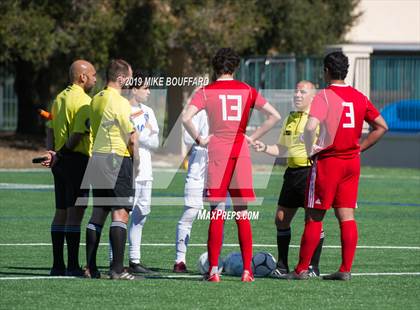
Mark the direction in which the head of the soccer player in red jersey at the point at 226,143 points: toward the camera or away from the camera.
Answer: away from the camera

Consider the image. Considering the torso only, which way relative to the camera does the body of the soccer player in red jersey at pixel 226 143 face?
away from the camera

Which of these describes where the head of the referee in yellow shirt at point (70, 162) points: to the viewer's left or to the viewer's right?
to the viewer's right

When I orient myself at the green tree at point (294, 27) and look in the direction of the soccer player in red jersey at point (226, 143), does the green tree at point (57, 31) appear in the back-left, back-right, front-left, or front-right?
front-right

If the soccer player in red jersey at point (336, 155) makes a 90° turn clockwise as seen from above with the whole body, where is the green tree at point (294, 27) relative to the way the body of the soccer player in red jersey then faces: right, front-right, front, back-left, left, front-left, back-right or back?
front-left

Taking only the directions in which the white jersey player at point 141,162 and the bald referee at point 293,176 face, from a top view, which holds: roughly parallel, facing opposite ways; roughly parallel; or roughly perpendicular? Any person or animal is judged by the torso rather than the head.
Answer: roughly perpendicular

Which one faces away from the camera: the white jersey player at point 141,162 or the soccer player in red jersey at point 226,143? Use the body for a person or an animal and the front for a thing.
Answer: the soccer player in red jersey

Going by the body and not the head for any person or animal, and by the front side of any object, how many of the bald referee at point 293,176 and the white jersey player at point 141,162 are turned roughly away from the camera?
0

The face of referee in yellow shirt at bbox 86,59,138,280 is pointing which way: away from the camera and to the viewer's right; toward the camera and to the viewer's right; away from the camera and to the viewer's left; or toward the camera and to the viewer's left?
away from the camera and to the viewer's right

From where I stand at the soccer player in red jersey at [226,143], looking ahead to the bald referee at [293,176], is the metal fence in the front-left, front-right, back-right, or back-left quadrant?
front-left

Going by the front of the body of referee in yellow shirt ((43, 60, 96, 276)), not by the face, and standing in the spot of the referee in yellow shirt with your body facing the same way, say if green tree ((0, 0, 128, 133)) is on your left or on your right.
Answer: on your left

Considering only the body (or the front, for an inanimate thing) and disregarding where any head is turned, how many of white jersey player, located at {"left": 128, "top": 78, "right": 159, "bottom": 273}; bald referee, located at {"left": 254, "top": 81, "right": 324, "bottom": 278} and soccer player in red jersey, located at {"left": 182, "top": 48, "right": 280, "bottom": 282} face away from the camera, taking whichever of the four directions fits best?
1
